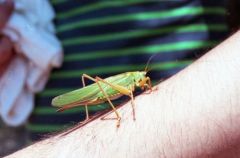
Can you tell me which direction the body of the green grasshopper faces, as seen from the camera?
to the viewer's right
